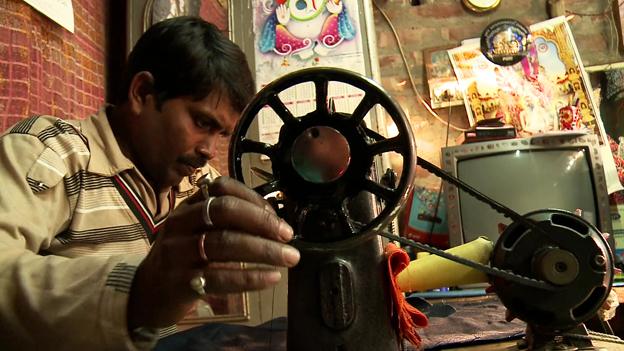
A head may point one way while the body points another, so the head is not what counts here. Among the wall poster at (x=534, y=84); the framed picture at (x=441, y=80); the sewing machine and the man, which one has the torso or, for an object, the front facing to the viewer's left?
the sewing machine

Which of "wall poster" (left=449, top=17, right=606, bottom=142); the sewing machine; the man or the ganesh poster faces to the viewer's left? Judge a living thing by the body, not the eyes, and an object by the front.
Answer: the sewing machine

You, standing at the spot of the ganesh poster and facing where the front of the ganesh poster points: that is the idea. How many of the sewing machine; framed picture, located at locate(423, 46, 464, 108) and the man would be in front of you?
2

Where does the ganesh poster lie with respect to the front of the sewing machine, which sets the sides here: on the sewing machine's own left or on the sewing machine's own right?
on the sewing machine's own right

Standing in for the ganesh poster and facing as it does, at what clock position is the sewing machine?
The sewing machine is roughly at 12 o'clock from the ganesh poster.

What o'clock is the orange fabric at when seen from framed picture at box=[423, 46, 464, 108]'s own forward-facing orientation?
The orange fabric is roughly at 12 o'clock from the framed picture.

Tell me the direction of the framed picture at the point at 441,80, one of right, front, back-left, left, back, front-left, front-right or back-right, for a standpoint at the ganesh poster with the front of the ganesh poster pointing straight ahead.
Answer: back-left

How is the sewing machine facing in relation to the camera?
to the viewer's left

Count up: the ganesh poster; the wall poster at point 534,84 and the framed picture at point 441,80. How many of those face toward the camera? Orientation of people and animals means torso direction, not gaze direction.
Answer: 3

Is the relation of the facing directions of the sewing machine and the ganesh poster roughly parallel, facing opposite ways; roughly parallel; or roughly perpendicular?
roughly perpendicular

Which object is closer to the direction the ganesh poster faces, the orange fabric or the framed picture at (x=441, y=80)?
the orange fabric

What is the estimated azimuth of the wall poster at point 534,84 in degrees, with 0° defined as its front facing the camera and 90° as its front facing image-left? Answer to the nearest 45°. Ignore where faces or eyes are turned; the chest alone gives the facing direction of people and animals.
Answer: approximately 0°

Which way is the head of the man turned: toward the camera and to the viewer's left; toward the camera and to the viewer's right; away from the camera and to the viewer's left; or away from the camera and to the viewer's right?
toward the camera and to the viewer's right

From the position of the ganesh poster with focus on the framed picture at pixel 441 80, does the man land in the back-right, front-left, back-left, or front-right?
back-right

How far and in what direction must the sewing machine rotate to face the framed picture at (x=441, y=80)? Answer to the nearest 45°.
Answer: approximately 90° to its right
